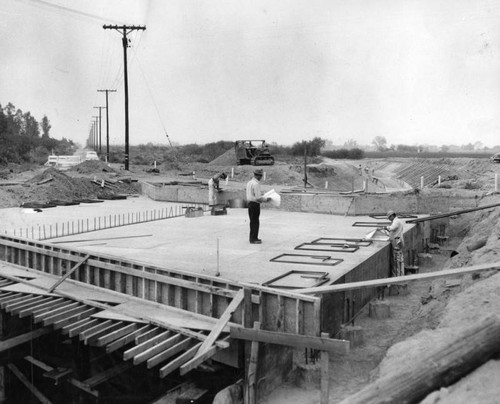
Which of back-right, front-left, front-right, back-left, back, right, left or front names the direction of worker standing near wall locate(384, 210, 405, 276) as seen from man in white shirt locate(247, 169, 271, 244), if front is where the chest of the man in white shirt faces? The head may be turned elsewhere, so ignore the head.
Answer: front

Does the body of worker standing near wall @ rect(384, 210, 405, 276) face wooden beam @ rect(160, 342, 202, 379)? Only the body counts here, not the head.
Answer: no

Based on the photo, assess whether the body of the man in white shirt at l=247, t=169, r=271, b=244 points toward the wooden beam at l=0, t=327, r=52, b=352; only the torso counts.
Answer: no

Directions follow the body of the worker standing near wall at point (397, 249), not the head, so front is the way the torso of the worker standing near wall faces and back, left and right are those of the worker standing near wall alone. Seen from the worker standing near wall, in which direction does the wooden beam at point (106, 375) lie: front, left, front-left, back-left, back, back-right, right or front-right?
front-left

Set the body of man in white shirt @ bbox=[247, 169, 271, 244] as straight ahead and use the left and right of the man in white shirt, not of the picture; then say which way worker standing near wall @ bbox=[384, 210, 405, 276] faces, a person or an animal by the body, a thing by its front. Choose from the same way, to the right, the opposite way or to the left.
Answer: the opposite way

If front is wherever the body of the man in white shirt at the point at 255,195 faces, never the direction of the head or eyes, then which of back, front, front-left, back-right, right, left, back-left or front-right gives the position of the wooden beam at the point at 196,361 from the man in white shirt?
right

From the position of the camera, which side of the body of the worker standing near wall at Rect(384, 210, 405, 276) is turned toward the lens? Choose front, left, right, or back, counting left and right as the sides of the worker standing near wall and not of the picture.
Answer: left

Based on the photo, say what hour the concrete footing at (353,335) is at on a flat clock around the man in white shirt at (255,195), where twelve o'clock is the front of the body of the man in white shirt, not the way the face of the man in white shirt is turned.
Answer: The concrete footing is roughly at 2 o'clock from the man in white shirt.

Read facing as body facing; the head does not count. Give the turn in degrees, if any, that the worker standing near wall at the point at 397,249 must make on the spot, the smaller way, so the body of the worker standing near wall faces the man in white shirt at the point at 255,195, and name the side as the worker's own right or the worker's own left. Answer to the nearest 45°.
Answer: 0° — they already face them

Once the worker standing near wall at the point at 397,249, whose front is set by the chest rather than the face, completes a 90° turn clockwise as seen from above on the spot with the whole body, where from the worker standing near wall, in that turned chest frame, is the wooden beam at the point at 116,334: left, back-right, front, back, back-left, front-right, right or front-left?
back-left

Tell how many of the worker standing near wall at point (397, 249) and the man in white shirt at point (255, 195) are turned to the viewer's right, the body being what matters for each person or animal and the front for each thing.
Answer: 1

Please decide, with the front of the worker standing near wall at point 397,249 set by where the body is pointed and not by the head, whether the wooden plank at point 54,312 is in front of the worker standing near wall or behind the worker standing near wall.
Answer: in front

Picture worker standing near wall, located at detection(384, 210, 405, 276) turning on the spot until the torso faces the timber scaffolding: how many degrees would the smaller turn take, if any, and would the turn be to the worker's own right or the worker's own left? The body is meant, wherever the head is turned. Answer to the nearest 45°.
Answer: approximately 45° to the worker's own left

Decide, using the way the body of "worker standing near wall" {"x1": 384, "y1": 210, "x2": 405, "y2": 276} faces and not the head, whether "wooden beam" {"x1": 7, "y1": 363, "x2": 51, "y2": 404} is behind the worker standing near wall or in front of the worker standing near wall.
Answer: in front

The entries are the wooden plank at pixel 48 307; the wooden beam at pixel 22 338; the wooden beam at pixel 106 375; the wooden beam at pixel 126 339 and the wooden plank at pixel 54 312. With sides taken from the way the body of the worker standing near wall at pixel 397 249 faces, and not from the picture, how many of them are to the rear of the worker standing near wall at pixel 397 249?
0

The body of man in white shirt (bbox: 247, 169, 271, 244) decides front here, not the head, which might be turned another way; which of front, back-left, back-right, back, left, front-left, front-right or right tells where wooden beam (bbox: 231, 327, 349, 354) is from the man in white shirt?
right

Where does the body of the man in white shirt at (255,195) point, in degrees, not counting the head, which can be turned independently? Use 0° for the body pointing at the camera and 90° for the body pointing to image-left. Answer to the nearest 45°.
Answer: approximately 270°
